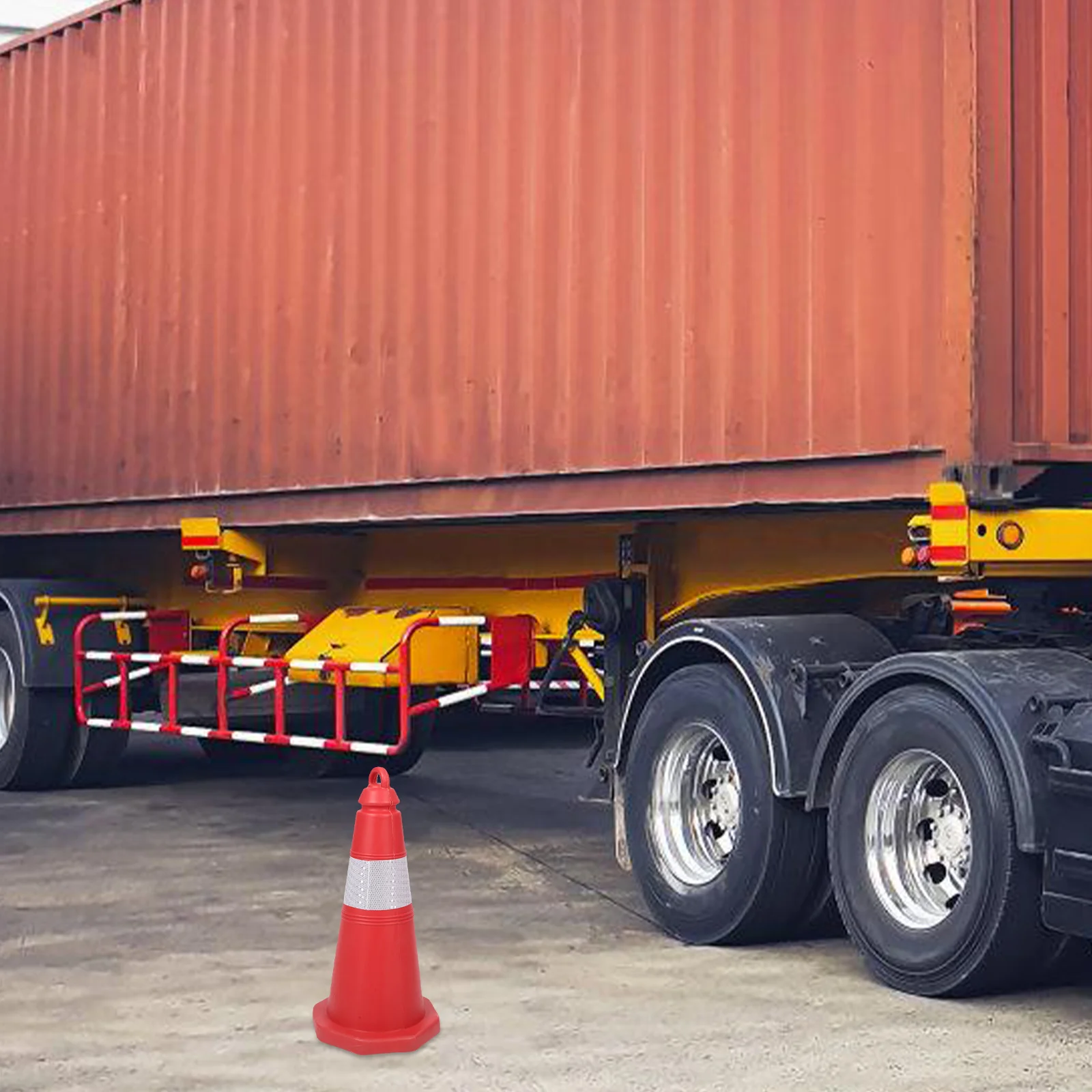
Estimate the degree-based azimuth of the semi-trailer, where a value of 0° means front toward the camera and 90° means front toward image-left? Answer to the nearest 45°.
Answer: approximately 315°
